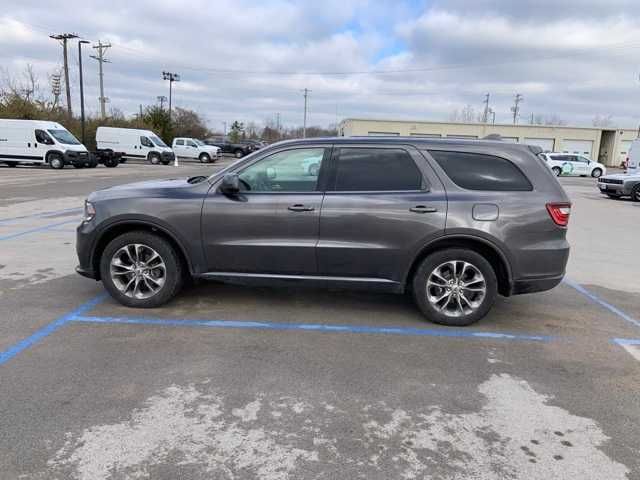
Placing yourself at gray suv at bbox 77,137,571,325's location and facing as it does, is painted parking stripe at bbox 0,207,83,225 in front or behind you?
in front

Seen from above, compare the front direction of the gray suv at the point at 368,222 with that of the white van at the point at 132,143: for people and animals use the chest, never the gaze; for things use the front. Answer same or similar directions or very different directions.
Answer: very different directions

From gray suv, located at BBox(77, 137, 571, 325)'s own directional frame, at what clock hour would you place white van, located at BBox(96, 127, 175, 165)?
The white van is roughly at 2 o'clock from the gray suv.

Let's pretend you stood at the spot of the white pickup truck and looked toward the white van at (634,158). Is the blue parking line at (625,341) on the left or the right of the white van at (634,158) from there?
right

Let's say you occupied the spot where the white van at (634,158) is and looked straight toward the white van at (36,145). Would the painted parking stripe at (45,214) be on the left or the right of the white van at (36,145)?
left

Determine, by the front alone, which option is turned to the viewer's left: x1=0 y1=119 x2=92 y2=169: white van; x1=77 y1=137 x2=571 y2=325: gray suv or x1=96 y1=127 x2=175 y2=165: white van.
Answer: the gray suv

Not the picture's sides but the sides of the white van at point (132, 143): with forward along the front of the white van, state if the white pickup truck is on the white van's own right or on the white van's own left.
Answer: on the white van's own left

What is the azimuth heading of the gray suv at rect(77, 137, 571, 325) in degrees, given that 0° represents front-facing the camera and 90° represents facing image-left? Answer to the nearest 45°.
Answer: approximately 90°

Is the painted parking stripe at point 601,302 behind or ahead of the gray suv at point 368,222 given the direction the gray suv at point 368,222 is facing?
behind

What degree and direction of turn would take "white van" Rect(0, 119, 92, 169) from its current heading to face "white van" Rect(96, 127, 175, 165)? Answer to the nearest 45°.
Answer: approximately 90° to its left

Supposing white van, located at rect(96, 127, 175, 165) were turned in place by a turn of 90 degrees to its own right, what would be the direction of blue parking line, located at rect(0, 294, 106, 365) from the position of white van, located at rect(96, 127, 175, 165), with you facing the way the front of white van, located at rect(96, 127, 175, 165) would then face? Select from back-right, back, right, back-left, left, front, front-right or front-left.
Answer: front-left

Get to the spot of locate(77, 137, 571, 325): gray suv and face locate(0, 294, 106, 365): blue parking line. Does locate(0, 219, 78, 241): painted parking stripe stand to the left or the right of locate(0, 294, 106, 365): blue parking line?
right

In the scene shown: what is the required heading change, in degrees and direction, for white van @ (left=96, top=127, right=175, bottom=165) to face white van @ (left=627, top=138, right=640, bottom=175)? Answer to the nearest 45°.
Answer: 0° — it already faces it

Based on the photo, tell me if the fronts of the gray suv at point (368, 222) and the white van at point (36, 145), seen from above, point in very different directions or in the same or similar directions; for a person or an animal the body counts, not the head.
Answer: very different directions

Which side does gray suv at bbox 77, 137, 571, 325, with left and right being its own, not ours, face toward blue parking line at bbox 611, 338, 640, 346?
back

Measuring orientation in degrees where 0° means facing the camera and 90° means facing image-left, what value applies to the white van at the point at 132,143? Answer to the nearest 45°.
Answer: approximately 315°
